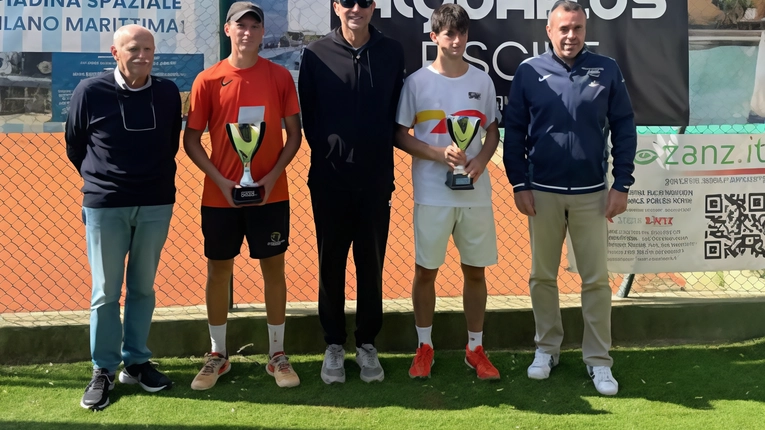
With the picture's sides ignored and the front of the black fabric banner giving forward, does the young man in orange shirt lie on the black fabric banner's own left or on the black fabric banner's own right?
on the black fabric banner's own right

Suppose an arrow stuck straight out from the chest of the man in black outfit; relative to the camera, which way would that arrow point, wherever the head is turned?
toward the camera

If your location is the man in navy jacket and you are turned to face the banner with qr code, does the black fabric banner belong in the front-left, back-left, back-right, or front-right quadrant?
front-left

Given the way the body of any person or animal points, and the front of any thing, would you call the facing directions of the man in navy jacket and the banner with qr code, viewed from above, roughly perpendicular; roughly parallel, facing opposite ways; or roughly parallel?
roughly parallel

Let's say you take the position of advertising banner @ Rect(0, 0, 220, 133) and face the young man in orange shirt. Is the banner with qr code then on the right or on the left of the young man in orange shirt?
left

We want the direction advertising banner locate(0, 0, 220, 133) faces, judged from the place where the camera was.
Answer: facing the viewer

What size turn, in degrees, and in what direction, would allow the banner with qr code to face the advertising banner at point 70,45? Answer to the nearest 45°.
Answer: approximately 45° to its right

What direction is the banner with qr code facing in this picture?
toward the camera

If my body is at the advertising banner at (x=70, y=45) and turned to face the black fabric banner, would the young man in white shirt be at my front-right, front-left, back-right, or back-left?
front-right

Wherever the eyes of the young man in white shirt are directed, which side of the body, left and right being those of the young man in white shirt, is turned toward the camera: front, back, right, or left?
front

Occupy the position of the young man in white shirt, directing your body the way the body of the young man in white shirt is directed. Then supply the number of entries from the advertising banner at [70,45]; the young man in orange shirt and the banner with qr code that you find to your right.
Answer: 2

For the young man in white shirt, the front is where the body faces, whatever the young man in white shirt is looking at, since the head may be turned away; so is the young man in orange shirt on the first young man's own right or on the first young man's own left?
on the first young man's own right
